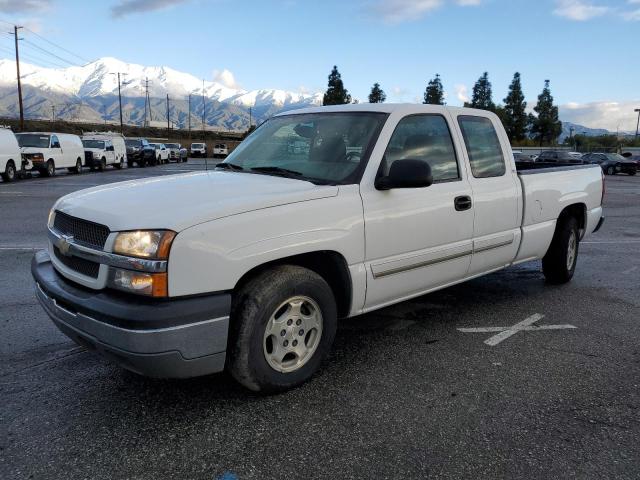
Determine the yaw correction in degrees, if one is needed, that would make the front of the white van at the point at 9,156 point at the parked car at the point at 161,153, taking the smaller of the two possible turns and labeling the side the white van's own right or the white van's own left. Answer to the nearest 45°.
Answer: approximately 180°

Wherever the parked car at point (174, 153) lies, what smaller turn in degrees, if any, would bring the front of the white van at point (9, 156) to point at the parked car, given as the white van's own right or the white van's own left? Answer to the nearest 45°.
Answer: approximately 180°

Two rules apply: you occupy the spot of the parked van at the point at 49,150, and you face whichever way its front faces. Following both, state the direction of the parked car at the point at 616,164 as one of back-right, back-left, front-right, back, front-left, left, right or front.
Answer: back-left

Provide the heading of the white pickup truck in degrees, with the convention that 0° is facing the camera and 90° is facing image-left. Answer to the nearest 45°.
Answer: approximately 45°

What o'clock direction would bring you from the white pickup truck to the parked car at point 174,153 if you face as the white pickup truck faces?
The parked car is roughly at 4 o'clock from the white pickup truck.

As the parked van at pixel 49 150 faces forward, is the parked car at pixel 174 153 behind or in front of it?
behind

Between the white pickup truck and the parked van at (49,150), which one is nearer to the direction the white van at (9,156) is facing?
the white pickup truck

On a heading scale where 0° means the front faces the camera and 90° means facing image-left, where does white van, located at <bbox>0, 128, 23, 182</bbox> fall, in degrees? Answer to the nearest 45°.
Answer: approximately 45°

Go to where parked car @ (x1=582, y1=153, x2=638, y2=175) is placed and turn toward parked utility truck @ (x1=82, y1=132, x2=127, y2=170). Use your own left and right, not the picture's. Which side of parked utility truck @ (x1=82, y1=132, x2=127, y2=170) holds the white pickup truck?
left
